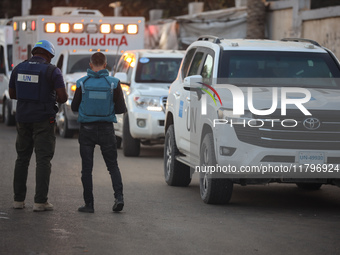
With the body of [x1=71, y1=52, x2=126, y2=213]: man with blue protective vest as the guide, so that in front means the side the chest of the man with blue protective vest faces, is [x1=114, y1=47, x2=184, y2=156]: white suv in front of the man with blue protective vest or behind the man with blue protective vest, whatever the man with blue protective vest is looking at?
in front

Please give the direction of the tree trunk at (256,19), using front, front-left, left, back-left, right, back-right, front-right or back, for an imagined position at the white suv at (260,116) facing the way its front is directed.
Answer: back-left

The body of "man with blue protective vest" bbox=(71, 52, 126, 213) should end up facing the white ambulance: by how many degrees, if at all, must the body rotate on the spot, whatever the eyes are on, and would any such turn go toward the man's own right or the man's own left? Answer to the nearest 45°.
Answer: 0° — they already face it

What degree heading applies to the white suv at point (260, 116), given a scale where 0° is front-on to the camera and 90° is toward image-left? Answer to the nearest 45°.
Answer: approximately 315°

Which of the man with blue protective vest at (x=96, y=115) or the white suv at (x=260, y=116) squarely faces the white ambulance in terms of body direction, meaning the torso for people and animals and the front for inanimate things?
the man with blue protective vest

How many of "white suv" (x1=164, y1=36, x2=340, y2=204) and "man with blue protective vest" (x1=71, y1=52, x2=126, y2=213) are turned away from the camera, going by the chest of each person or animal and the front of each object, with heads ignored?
1

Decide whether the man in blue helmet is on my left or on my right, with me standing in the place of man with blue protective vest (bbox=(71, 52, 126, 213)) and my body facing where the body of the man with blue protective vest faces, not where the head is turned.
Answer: on my left

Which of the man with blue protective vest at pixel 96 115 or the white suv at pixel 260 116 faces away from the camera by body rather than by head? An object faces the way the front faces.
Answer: the man with blue protective vest

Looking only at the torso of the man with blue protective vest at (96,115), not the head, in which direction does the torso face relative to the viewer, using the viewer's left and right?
facing away from the viewer

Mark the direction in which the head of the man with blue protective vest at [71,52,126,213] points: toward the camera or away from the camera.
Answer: away from the camera
